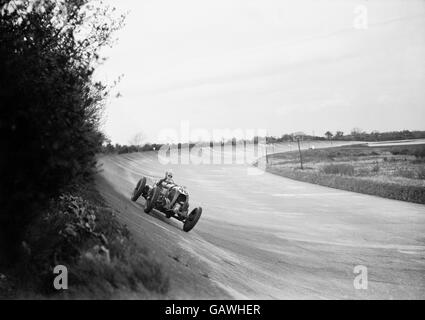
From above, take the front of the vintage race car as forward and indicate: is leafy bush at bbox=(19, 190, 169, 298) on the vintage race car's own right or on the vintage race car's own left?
on the vintage race car's own right
